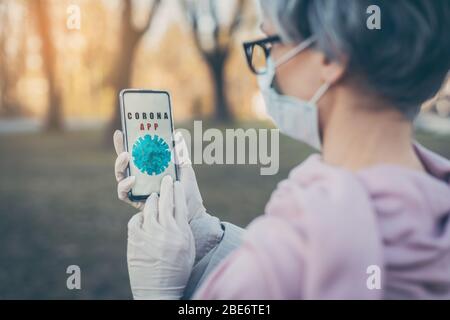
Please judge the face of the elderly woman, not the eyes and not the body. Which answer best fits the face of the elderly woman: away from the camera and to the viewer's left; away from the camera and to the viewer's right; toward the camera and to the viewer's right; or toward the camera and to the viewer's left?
away from the camera and to the viewer's left

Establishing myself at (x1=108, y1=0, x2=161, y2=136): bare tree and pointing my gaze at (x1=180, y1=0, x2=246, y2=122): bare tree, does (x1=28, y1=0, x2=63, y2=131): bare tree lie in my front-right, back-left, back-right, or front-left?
back-left

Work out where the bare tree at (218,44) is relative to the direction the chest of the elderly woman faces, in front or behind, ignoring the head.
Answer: in front

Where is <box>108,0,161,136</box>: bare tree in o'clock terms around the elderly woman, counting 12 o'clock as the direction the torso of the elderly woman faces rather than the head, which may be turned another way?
The bare tree is roughly at 1 o'clock from the elderly woman.

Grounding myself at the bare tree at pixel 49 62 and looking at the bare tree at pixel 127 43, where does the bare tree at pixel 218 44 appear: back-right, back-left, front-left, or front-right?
front-left

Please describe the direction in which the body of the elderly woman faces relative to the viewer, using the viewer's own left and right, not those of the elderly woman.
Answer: facing away from the viewer and to the left of the viewer

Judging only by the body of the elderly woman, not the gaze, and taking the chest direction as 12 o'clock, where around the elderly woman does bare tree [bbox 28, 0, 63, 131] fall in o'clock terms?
The bare tree is roughly at 1 o'clock from the elderly woman.
